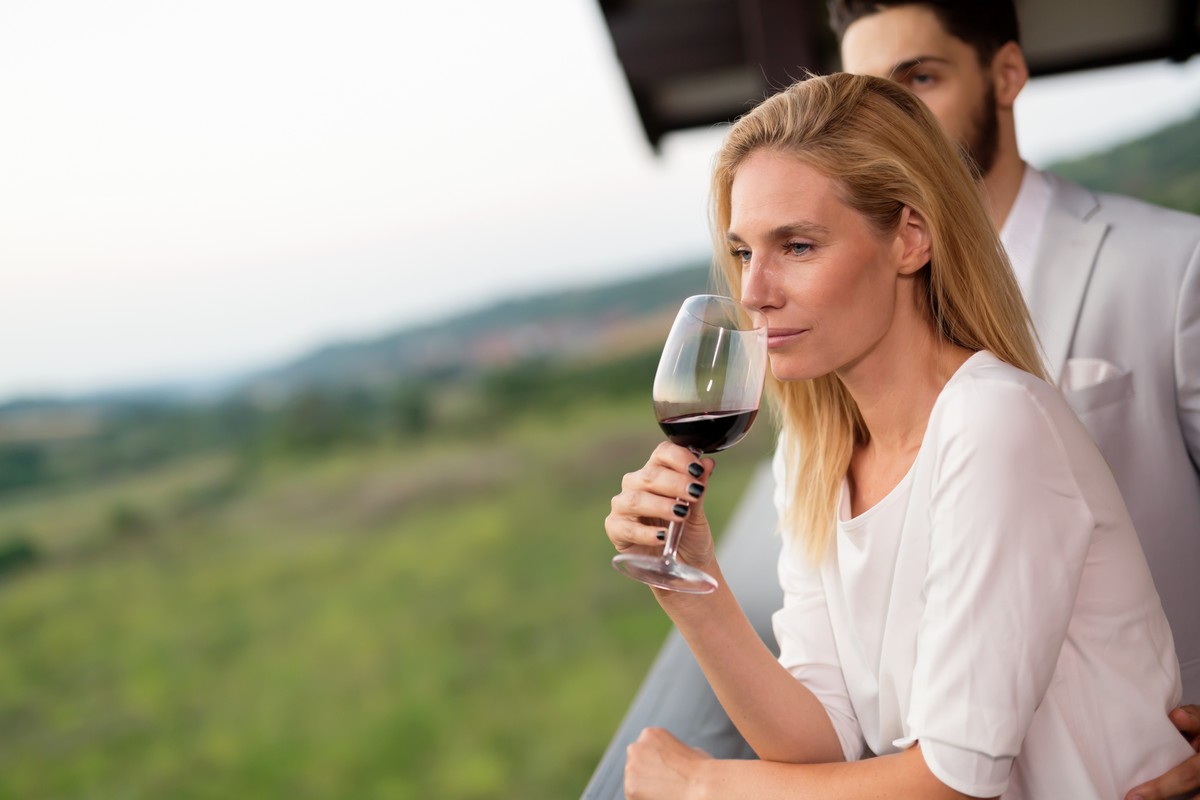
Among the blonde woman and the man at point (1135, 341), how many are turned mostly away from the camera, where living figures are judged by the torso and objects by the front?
0

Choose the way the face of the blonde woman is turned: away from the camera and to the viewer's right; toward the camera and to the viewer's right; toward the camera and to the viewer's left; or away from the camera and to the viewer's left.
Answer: toward the camera and to the viewer's left

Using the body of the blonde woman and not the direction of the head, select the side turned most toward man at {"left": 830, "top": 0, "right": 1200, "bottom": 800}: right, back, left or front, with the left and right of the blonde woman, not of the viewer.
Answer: back

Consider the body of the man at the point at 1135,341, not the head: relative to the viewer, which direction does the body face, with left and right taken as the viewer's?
facing the viewer and to the left of the viewer

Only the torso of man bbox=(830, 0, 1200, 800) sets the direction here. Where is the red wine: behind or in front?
in front
